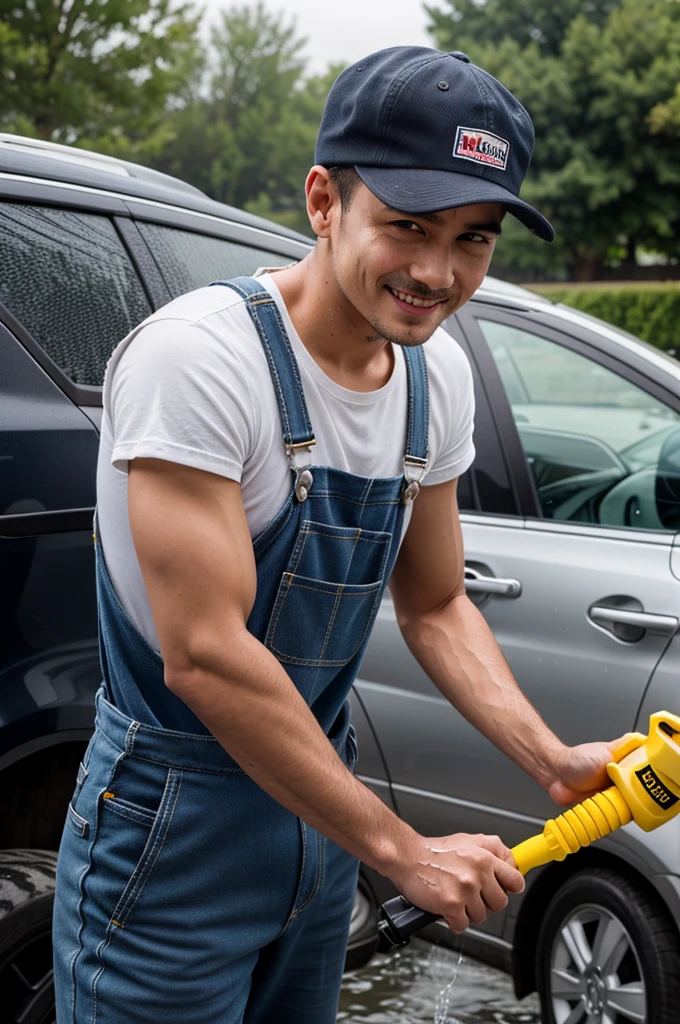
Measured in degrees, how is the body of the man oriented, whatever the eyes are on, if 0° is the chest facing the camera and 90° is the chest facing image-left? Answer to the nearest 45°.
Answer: approximately 315°

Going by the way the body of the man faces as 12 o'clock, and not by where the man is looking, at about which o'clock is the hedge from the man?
The hedge is roughly at 8 o'clock from the man.

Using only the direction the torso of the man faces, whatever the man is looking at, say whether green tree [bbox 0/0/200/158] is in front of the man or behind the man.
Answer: behind

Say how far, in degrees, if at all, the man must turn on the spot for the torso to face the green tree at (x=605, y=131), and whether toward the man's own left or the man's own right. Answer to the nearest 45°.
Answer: approximately 135° to the man's own left

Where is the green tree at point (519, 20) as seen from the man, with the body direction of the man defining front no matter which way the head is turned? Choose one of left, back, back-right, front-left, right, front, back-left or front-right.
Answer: back-left

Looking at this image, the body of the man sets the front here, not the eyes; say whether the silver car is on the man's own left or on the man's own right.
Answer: on the man's own left
